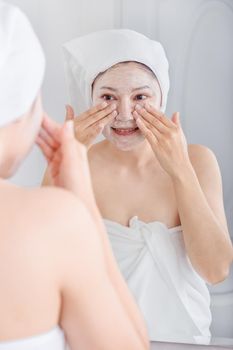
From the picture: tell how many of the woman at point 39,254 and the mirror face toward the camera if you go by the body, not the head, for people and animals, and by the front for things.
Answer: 1

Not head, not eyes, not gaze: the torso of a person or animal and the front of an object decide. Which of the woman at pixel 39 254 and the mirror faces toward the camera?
the mirror

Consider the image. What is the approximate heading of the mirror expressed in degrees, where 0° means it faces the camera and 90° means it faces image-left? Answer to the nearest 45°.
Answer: approximately 0°

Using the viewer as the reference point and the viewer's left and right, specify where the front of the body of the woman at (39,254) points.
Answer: facing away from the viewer and to the right of the viewer
